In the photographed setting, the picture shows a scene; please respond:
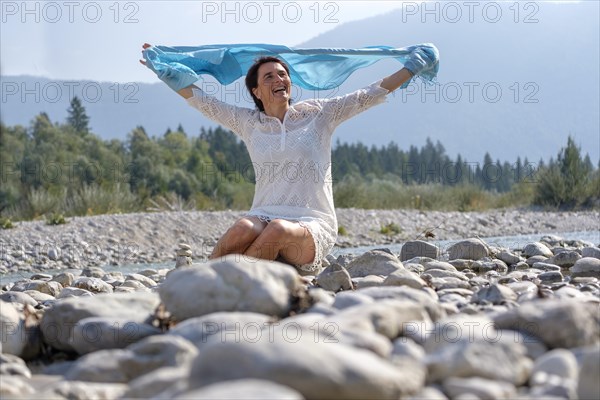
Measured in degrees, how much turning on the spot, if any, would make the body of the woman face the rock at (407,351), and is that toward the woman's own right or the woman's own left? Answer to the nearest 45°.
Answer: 0° — they already face it

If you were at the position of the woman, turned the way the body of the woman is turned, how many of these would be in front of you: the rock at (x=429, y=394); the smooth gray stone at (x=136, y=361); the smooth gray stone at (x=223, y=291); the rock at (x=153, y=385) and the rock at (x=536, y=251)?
4

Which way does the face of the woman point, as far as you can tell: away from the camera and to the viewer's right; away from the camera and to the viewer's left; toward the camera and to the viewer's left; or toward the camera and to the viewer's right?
toward the camera and to the viewer's right

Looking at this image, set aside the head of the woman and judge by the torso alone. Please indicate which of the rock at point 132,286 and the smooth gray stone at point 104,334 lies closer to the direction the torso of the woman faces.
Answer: the smooth gray stone

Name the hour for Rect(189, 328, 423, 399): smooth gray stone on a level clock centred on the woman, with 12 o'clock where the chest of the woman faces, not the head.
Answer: The smooth gray stone is roughly at 12 o'clock from the woman.

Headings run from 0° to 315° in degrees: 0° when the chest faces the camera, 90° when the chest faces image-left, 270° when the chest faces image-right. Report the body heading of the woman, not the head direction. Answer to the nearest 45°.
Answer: approximately 0°

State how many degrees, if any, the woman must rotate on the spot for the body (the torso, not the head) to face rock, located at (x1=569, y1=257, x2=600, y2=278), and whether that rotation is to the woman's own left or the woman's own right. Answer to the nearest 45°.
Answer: approximately 90° to the woman's own left

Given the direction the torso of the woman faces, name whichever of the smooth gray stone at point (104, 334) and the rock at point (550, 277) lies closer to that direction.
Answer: the smooth gray stone

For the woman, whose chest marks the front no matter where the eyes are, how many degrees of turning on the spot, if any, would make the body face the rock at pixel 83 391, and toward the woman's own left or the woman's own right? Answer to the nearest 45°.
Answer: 0° — they already face it

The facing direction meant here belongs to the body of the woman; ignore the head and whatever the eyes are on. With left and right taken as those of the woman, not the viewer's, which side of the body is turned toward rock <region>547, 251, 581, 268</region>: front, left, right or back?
left

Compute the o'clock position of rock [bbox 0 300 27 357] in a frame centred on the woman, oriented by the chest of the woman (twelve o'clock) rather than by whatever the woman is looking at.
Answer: The rock is roughly at 1 o'clock from the woman.
